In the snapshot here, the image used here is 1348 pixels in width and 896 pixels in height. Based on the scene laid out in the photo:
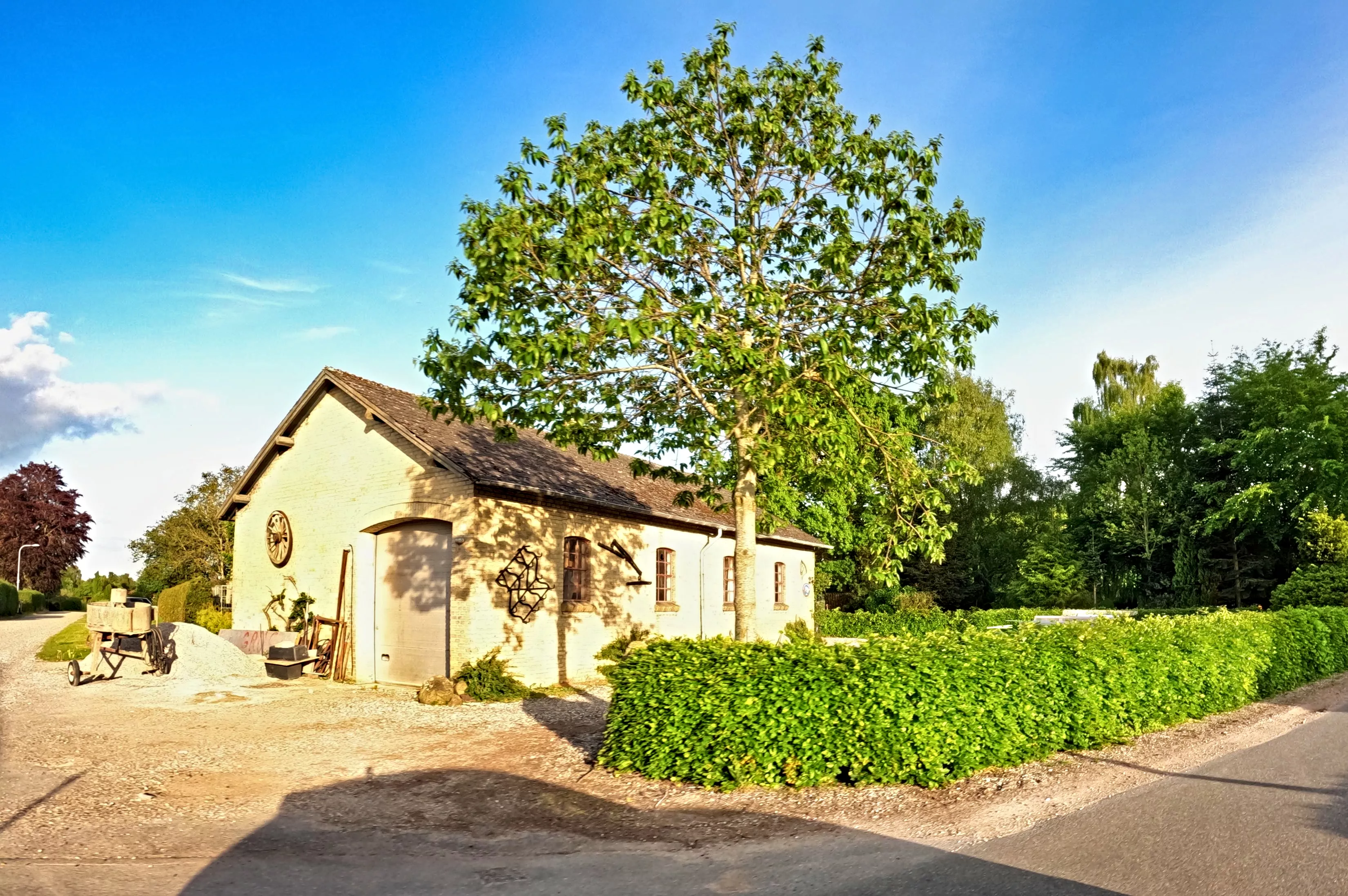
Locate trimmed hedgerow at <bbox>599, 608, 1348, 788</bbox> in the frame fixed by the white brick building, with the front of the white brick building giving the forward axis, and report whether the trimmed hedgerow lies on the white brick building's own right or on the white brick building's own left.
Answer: on the white brick building's own left
